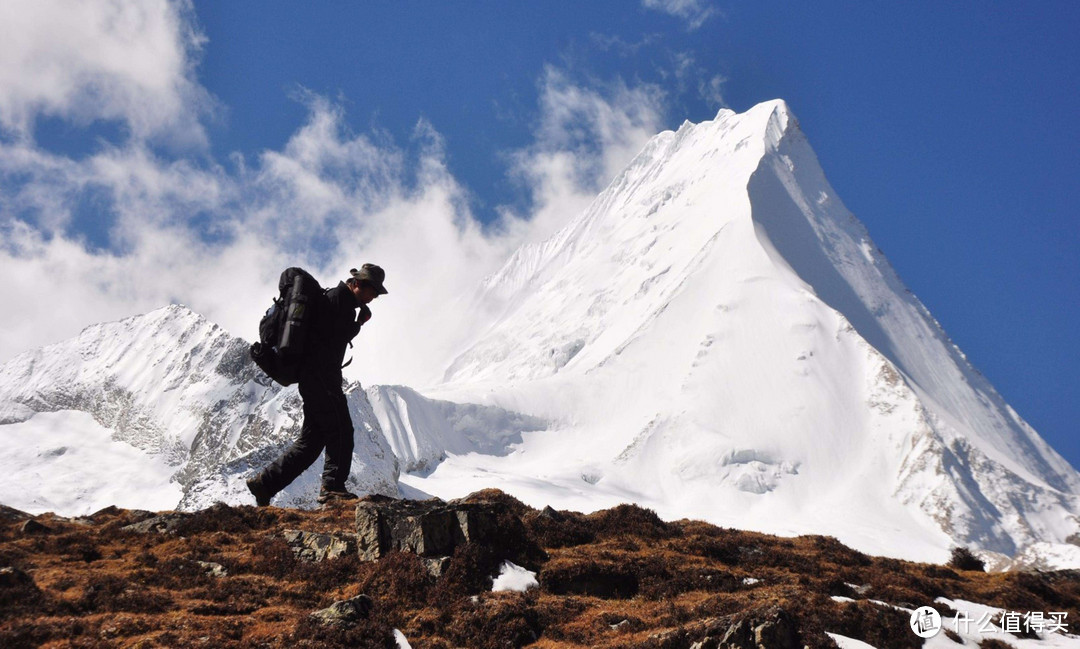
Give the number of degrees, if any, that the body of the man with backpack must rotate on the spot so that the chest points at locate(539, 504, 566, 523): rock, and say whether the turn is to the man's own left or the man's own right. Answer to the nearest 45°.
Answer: approximately 45° to the man's own left

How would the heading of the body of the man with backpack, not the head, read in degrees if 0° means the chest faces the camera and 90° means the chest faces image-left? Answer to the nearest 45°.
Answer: approximately 270°

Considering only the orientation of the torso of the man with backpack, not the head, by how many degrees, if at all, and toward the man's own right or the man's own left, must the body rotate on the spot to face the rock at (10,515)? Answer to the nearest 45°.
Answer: approximately 135° to the man's own left

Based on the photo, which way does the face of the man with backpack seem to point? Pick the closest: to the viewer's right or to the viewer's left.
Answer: to the viewer's right

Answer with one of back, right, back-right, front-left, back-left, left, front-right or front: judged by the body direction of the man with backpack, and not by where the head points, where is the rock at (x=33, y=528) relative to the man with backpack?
back-left

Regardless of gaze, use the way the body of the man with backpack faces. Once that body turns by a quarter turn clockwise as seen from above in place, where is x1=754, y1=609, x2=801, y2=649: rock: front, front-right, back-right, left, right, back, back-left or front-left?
front-left
